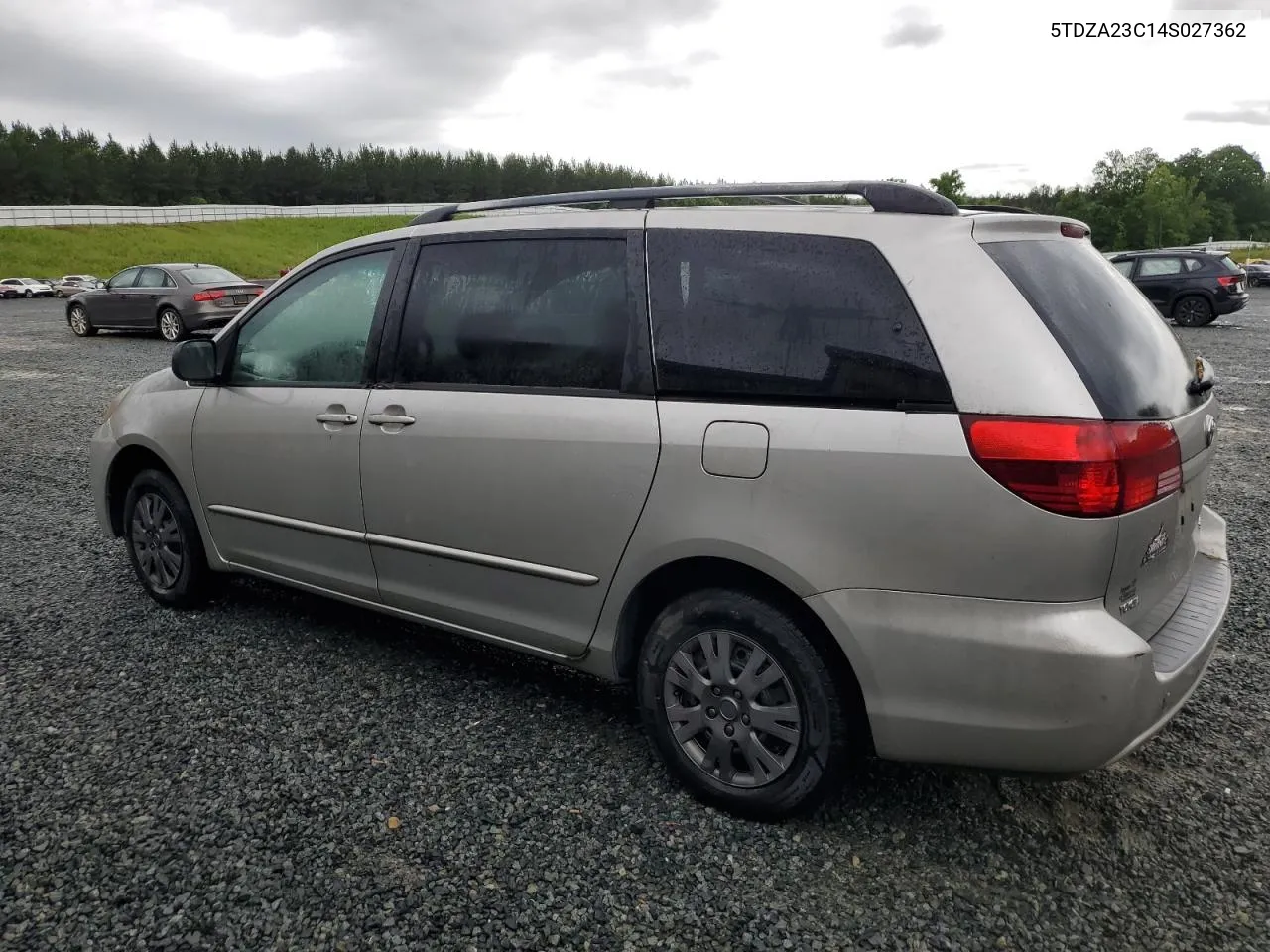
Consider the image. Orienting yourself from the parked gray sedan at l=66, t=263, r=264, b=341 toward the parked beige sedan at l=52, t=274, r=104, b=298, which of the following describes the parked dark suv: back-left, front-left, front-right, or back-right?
back-right

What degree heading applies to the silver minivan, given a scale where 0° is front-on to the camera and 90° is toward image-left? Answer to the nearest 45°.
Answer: approximately 135°

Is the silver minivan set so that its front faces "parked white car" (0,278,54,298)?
yes

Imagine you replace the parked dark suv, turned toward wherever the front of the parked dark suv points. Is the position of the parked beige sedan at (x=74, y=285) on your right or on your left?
on your left

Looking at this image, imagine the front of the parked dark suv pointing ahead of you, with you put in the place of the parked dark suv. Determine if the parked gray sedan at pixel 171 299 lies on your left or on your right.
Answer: on your left

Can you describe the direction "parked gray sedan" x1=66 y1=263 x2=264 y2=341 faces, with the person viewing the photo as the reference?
facing away from the viewer and to the left of the viewer

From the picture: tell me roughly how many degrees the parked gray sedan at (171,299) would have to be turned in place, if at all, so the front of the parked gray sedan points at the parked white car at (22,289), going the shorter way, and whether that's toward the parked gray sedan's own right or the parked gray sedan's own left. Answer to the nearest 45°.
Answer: approximately 45° to the parked gray sedan's own right

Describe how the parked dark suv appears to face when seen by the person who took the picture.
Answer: facing away from the viewer and to the left of the viewer

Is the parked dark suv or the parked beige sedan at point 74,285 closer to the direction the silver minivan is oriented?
the parked beige sedan

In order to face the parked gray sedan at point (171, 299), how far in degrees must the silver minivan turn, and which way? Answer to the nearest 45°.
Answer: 0° — it already faces it

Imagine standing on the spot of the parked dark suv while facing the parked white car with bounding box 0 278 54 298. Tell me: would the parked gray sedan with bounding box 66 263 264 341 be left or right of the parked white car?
left

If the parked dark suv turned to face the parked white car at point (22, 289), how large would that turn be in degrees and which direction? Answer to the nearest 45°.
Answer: approximately 45° to its left
